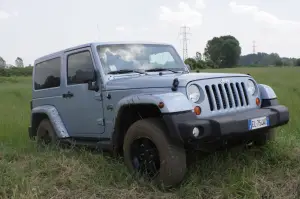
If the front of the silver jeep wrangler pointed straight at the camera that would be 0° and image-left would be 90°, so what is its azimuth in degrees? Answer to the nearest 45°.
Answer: approximately 315°
